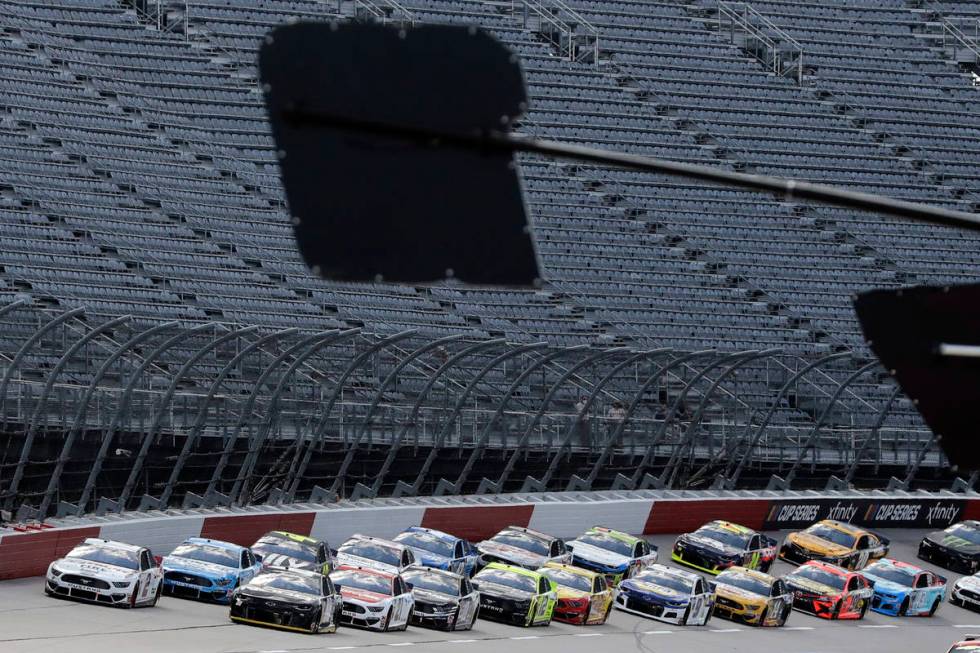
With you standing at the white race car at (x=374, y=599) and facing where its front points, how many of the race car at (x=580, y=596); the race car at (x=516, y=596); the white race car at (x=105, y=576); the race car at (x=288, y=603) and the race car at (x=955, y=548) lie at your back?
3

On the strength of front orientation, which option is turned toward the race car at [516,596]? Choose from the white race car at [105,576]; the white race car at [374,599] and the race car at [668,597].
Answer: the race car at [668,597]

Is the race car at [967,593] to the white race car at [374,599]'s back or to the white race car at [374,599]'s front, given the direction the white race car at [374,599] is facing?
to the back

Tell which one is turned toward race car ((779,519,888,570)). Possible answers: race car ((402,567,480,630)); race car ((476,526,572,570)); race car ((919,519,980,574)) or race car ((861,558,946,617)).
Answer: race car ((919,519,980,574))

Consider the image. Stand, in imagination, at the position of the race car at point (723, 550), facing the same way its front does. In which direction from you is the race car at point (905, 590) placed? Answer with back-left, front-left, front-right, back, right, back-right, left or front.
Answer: back-left

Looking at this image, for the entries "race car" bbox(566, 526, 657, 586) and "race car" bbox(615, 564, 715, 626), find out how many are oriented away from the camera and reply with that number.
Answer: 0

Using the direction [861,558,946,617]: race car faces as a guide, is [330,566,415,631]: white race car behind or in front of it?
in front

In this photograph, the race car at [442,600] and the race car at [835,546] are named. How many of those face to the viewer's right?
0

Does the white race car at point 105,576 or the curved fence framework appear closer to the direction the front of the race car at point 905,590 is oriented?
the white race car

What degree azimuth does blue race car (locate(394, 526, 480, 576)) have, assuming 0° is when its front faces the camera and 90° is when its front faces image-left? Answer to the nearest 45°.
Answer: approximately 45°

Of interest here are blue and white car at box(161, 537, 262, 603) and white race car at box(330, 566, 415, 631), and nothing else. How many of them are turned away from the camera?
0

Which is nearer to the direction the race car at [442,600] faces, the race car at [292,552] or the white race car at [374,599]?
the white race car

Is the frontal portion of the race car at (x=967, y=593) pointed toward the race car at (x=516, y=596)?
yes
